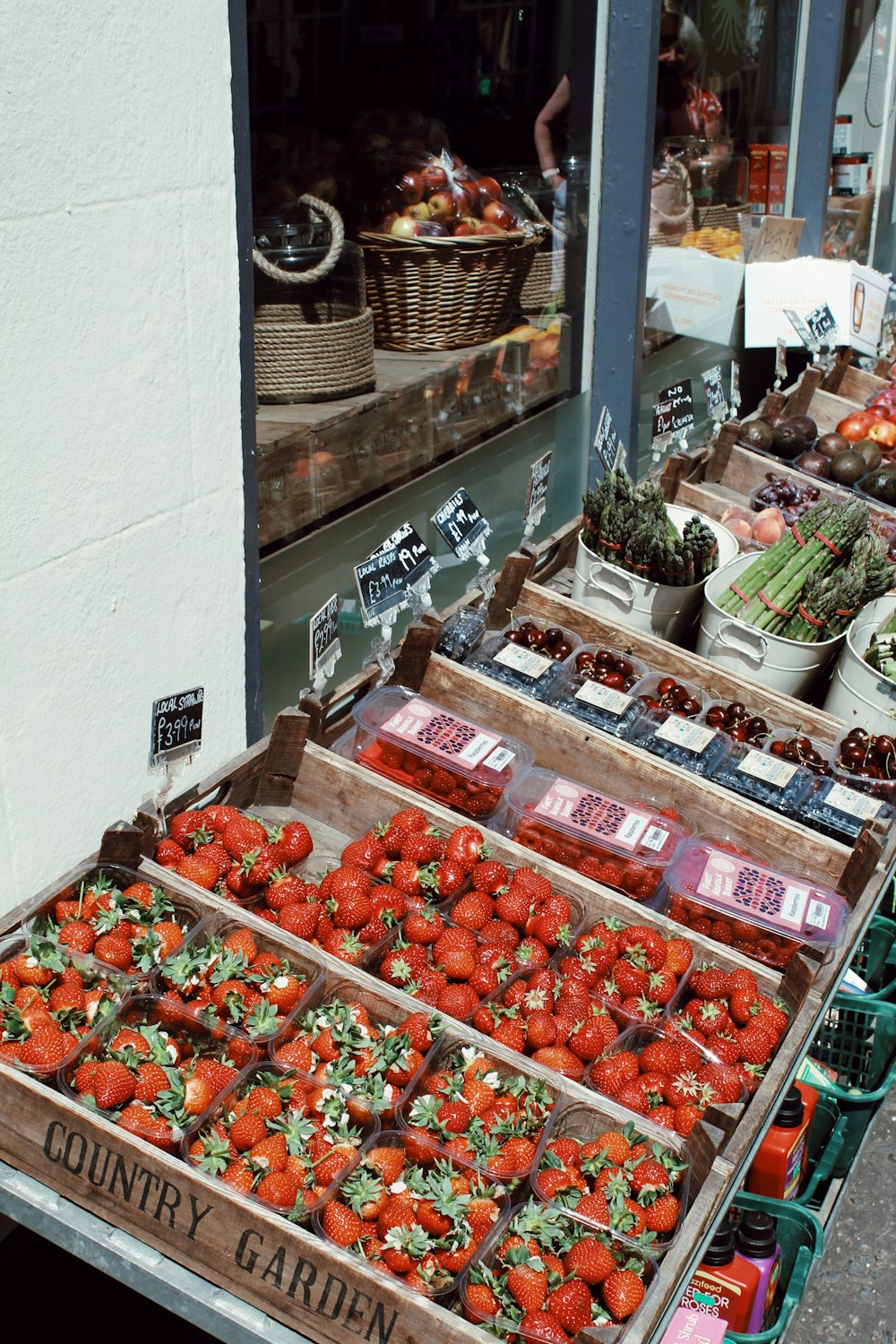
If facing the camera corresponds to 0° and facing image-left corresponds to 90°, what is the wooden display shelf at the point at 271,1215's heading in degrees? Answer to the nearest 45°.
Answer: approximately 45°

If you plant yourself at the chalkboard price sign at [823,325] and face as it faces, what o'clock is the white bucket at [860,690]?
The white bucket is roughly at 12 o'clock from the chalkboard price sign.

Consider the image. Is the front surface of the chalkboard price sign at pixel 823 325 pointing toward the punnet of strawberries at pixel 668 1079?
yes

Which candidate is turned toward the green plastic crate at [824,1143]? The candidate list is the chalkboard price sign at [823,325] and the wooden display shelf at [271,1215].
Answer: the chalkboard price sign

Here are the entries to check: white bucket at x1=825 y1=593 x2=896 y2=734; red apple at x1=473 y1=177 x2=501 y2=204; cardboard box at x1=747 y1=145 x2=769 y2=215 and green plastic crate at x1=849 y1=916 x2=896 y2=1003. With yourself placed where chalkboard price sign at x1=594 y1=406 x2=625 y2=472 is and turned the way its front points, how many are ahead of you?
2

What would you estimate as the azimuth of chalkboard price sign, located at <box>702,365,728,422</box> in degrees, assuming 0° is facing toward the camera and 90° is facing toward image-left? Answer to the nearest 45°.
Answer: approximately 315°

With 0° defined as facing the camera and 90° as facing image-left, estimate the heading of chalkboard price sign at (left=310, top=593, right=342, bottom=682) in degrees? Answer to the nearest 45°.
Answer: approximately 315°

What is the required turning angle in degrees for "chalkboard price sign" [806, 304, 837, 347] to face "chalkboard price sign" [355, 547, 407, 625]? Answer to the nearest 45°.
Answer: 0° — it already faces it
